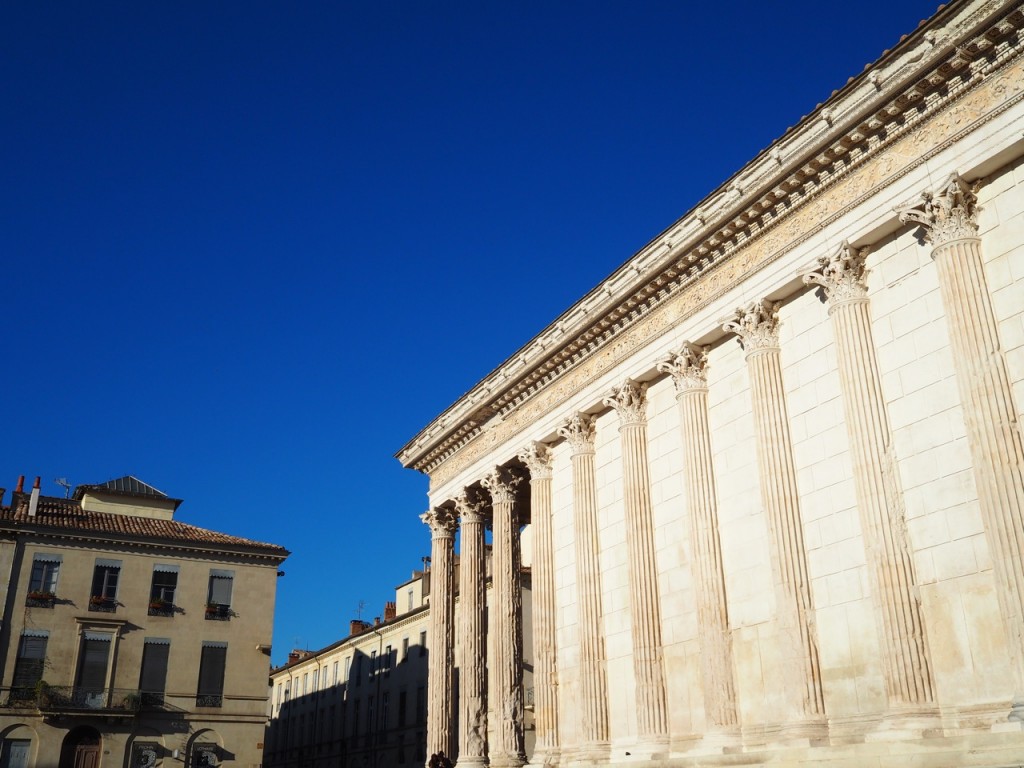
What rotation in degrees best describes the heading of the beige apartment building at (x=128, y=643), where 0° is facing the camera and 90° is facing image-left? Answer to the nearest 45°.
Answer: approximately 0°

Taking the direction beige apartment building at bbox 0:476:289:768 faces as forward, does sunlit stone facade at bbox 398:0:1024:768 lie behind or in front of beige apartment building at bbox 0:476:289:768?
in front
